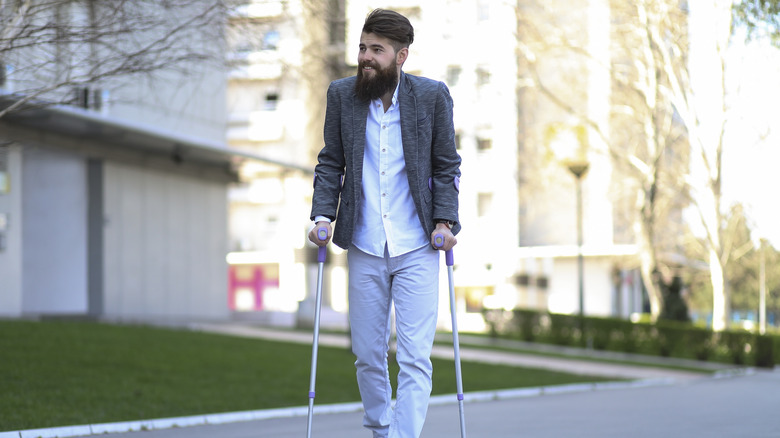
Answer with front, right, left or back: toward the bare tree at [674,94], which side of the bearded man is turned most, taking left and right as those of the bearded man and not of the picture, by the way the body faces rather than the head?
back

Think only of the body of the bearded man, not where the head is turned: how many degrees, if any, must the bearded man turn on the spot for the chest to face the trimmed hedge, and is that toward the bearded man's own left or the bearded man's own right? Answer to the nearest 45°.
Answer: approximately 180°

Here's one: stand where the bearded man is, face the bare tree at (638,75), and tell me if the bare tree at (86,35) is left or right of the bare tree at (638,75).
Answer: left

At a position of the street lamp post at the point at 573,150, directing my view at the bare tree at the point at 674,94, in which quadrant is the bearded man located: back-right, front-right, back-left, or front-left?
back-right

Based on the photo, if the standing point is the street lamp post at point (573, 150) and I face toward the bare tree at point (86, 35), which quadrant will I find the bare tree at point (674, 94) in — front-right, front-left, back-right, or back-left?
back-left

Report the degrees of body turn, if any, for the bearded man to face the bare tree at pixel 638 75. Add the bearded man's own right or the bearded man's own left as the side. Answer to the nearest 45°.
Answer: approximately 180°

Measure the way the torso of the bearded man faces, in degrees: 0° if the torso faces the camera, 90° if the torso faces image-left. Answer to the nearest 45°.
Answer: approximately 0°

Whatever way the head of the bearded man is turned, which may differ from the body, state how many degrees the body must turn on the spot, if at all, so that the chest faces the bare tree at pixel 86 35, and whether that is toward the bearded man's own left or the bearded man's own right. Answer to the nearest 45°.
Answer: approximately 135° to the bearded man's own right

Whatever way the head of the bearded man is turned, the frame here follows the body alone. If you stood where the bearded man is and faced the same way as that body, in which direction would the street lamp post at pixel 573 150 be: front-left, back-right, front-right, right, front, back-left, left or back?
back
